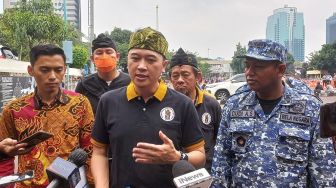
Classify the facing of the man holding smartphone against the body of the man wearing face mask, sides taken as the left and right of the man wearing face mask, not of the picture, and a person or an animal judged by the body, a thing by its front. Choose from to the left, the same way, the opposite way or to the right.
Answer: the same way

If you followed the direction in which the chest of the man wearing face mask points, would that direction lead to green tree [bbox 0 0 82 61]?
no

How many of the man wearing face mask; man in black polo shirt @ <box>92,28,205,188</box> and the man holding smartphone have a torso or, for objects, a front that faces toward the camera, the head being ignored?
3

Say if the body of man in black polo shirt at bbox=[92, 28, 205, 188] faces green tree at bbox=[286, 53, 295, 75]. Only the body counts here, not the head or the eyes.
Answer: no

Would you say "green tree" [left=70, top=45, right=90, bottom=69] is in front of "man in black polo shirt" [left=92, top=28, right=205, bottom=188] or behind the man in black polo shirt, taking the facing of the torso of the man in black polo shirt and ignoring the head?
behind

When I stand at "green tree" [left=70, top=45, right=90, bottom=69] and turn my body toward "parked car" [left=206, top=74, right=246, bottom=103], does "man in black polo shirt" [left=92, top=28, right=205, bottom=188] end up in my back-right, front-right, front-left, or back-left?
front-right

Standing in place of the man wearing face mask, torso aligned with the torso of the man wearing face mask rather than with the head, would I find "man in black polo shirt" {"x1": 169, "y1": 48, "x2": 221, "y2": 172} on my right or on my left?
on my left

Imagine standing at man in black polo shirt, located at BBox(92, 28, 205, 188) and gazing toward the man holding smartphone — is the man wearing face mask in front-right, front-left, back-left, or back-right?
front-right

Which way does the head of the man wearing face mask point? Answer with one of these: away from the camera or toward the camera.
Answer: toward the camera

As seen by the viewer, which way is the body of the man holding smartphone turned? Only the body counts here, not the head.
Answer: toward the camera

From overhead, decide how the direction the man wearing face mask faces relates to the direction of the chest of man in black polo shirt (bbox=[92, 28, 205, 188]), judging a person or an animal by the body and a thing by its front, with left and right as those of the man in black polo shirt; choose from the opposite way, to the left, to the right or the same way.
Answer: the same way

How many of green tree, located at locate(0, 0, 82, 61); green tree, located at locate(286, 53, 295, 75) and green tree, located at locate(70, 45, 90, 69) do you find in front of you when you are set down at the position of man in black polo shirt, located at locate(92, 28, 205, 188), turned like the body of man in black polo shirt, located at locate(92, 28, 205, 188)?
0

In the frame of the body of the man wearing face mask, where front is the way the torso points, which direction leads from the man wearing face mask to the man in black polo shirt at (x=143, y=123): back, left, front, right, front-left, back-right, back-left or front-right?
front

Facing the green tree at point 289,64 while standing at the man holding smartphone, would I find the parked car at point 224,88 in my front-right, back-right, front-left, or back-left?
front-left

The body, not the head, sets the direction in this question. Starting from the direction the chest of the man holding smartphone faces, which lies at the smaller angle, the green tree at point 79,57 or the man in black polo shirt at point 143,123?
the man in black polo shirt

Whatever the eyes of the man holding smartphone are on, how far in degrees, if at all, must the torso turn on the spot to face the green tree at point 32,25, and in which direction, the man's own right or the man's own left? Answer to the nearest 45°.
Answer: approximately 180°

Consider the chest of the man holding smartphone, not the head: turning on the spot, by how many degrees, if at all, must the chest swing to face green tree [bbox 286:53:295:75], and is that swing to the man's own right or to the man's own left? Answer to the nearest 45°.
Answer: approximately 135° to the man's own left

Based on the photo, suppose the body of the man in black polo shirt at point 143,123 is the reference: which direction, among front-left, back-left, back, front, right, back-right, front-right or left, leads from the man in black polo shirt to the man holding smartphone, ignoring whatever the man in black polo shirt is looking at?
back-right

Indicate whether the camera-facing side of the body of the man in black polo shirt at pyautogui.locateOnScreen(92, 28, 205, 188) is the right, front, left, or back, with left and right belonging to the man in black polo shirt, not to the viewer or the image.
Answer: front
